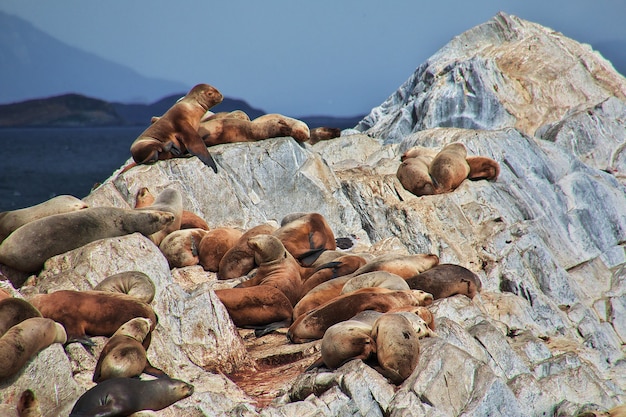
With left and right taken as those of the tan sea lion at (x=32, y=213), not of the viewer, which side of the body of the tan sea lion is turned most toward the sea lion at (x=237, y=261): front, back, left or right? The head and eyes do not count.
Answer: front

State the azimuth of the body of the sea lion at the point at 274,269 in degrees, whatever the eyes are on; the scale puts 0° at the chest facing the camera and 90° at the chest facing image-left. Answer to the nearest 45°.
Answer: approximately 45°

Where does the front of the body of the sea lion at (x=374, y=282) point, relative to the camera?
to the viewer's right

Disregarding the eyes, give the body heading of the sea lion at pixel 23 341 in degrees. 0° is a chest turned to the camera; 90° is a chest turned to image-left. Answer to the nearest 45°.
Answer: approximately 270°

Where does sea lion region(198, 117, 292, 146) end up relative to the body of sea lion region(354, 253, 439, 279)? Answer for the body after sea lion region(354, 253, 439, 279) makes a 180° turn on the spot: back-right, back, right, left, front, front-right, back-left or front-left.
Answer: front-right

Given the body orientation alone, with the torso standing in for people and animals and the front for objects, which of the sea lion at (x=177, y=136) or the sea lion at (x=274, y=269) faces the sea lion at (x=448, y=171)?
the sea lion at (x=177, y=136)

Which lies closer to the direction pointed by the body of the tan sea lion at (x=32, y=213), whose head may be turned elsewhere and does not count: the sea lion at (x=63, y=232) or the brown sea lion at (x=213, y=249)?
the brown sea lion

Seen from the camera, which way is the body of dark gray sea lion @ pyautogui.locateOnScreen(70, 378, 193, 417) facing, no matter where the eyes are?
to the viewer's right

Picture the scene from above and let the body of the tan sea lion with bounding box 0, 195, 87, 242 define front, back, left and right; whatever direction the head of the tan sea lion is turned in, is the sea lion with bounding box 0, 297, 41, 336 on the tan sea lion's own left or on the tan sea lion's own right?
on the tan sea lion's own right

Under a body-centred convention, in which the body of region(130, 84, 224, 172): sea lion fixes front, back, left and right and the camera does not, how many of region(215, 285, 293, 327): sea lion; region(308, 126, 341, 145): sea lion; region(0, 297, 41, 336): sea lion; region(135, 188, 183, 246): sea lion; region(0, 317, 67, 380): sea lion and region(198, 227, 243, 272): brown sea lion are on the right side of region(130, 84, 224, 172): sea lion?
5
